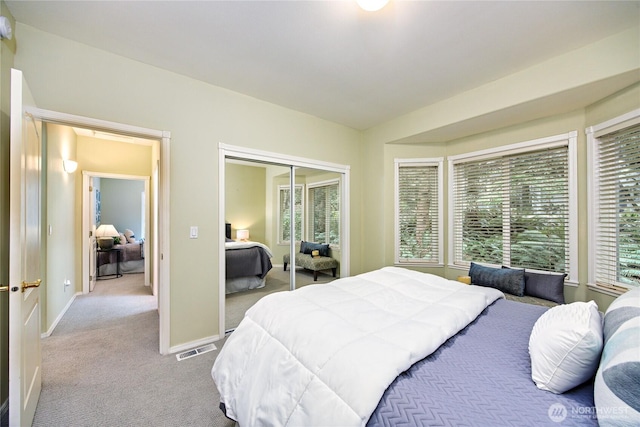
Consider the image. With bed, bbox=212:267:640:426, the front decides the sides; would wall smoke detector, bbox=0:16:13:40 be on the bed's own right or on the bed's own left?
on the bed's own left

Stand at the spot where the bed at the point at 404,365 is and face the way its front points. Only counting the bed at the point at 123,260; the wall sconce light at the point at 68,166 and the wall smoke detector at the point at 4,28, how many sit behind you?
0

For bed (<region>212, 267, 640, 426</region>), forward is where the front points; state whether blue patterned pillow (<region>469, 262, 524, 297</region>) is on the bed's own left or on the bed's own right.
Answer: on the bed's own right

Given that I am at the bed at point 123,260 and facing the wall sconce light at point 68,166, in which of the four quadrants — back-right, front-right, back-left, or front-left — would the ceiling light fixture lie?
front-left

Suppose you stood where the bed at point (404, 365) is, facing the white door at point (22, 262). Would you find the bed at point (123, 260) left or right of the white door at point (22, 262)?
right

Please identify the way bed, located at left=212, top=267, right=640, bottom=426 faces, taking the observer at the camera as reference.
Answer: facing away from the viewer and to the left of the viewer

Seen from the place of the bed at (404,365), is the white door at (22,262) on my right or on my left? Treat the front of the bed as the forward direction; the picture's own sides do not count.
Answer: on my left
